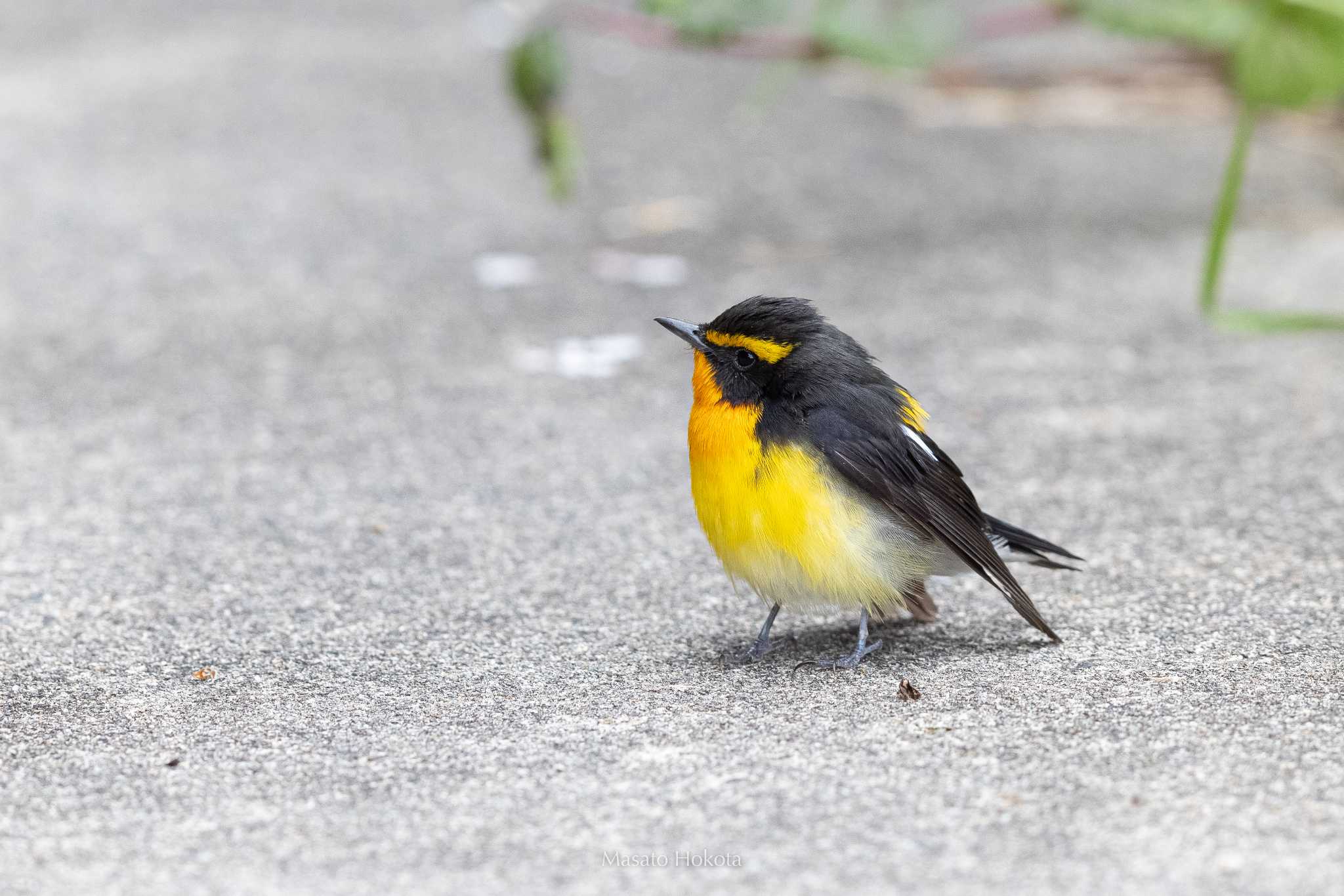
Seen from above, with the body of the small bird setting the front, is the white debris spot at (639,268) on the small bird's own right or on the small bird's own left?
on the small bird's own right

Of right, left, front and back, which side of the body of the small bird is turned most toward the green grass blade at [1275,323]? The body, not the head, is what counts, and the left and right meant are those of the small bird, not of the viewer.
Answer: back

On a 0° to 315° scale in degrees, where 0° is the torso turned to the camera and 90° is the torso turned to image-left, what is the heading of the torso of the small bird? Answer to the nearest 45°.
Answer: approximately 45°

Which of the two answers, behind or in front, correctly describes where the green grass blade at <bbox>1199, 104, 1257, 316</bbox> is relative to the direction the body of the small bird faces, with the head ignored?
behind
